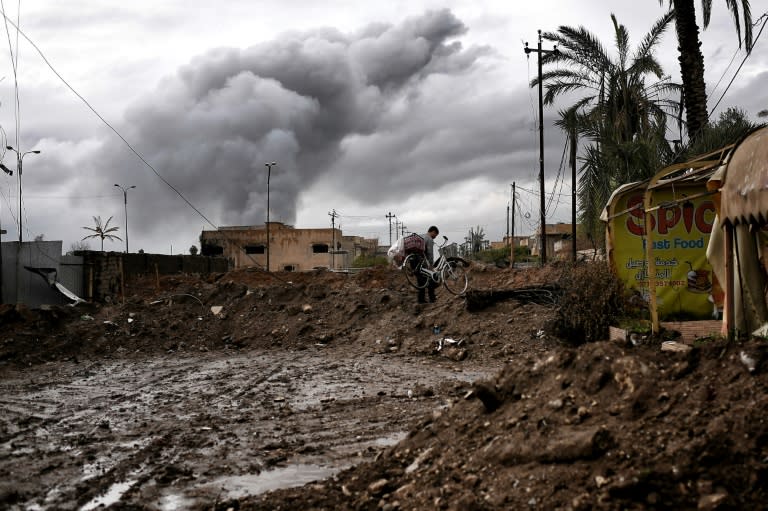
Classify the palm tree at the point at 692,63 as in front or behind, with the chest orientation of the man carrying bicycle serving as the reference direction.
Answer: in front

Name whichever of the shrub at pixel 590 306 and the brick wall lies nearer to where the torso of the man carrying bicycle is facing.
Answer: the shrub

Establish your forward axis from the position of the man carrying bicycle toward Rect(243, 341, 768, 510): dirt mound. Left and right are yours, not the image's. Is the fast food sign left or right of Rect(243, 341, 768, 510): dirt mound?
left

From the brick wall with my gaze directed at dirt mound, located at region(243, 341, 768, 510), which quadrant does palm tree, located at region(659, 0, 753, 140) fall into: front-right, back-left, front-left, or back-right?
front-left

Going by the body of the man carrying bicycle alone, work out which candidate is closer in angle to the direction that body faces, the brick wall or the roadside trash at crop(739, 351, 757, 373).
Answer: the roadside trash

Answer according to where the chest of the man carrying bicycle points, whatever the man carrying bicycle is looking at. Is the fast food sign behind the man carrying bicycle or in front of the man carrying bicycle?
in front
